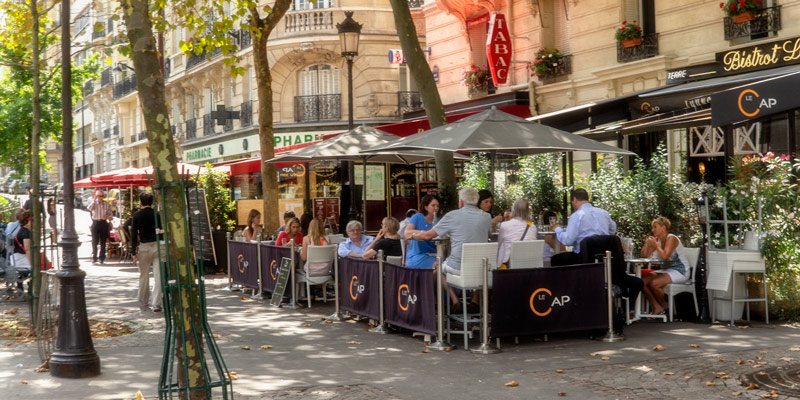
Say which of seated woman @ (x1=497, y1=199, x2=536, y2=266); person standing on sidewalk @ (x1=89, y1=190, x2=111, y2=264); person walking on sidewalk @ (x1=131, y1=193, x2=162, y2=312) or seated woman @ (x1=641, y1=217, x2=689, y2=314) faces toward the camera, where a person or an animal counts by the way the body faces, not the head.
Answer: person standing on sidewalk @ (x1=89, y1=190, x2=111, y2=264)

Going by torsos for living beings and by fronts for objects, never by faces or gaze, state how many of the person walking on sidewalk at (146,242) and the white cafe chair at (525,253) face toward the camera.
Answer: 0

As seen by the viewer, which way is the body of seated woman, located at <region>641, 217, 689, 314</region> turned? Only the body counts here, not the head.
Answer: to the viewer's left

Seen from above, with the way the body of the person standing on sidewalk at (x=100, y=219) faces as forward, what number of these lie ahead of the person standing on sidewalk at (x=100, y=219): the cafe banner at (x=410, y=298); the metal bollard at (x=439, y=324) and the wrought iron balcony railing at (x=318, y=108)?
2

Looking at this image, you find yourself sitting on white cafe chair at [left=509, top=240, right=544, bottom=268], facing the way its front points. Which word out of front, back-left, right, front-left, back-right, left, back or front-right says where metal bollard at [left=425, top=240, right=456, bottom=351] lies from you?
back-left

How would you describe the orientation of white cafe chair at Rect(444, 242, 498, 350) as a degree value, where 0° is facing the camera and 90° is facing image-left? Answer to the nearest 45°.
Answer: approximately 135°

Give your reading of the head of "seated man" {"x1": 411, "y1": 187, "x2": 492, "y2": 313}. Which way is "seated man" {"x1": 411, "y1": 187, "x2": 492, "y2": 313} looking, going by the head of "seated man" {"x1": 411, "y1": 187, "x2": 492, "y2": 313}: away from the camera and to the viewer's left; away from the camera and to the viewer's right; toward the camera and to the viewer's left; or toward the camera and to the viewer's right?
away from the camera and to the viewer's left

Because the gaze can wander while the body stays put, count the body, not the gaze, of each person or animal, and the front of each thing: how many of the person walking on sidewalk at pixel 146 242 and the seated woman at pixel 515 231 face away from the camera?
2

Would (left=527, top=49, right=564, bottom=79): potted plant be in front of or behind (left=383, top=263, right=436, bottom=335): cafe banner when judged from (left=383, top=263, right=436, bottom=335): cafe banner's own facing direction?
behind

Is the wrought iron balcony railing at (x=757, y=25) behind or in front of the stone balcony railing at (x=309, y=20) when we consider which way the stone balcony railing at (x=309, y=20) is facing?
in front

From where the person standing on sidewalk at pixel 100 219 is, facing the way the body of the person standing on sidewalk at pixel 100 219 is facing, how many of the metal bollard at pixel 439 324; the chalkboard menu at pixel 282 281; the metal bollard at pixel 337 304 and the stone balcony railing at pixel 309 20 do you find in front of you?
3

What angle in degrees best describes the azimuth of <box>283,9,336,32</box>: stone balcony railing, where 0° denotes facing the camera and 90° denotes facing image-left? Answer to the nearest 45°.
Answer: approximately 0°

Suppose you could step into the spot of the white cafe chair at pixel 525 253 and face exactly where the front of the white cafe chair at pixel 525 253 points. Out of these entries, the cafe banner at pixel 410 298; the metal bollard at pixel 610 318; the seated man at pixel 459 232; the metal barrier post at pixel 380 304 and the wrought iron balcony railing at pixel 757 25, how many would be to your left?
3

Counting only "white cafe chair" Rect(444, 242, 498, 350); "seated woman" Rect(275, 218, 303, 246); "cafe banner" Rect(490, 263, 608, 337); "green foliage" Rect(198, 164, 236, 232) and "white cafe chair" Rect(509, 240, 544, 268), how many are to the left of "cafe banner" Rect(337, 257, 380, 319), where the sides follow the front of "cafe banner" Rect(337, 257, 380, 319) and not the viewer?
3

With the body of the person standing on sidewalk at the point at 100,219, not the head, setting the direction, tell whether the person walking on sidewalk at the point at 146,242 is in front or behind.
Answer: in front

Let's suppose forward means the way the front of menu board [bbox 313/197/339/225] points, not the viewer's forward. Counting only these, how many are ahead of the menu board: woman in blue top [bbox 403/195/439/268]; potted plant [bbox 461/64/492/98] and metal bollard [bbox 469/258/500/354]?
2
